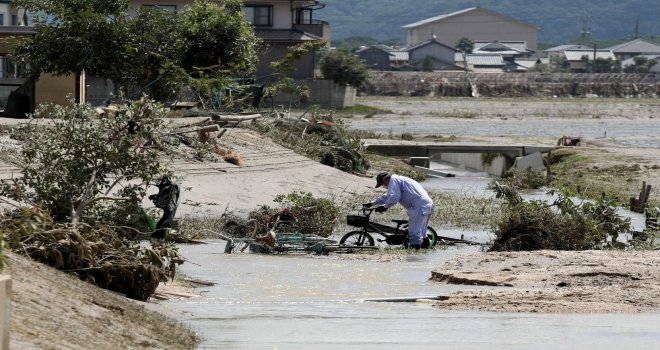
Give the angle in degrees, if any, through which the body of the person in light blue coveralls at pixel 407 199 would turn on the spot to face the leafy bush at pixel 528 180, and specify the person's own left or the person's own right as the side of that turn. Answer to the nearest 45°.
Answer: approximately 90° to the person's own right

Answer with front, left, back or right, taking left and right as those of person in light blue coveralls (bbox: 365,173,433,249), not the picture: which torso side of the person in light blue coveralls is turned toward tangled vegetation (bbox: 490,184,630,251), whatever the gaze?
back

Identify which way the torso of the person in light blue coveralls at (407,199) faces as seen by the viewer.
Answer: to the viewer's left

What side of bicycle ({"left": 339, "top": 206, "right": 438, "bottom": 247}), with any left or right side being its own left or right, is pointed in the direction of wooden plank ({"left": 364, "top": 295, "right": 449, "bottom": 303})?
left

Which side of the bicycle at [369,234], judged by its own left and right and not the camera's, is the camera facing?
left

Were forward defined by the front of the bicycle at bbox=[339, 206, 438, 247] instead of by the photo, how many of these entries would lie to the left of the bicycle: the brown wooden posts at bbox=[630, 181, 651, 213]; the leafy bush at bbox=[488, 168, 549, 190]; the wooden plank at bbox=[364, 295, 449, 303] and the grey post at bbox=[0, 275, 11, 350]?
2

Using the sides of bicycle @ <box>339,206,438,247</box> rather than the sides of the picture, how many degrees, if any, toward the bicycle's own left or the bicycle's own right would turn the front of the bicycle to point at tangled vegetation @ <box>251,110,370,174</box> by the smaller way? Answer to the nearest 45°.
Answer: approximately 90° to the bicycle's own right
